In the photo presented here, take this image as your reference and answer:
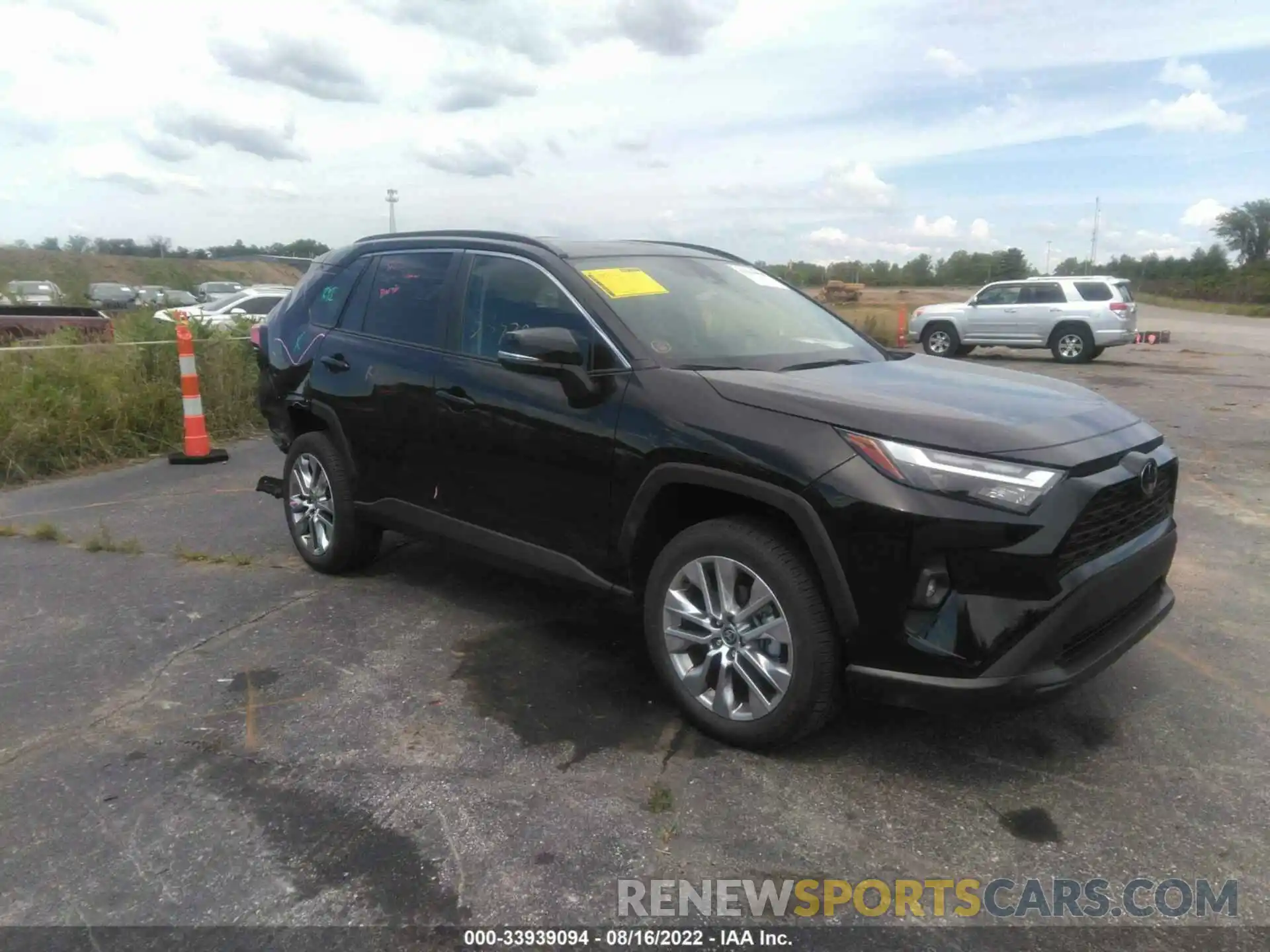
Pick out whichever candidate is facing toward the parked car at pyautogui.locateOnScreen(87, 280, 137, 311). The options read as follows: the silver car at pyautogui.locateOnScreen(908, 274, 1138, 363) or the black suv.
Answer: the silver car

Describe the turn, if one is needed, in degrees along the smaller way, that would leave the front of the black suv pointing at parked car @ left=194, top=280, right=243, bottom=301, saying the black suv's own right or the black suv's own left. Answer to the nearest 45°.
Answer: approximately 180°

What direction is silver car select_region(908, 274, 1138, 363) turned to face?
to the viewer's left

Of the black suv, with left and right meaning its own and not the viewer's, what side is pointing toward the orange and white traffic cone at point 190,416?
back

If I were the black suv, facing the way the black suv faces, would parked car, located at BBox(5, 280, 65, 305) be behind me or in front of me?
behind

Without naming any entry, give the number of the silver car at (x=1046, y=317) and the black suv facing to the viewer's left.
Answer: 1

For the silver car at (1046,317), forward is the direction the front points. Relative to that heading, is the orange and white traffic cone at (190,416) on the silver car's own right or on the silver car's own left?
on the silver car's own left
